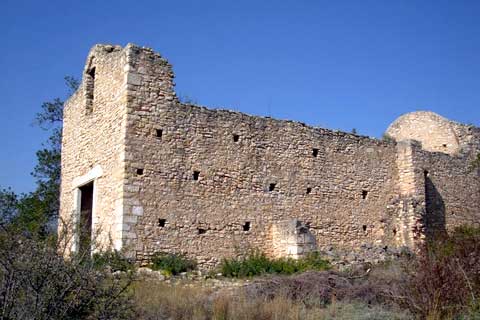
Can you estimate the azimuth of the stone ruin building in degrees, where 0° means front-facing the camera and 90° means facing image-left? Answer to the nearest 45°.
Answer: approximately 45°

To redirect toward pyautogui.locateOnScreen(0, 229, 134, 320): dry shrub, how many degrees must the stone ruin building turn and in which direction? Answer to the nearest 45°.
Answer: approximately 45° to its left

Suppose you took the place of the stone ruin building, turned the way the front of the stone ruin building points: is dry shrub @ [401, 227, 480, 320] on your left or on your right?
on your left

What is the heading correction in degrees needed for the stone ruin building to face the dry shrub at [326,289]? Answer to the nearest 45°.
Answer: approximately 90° to its left

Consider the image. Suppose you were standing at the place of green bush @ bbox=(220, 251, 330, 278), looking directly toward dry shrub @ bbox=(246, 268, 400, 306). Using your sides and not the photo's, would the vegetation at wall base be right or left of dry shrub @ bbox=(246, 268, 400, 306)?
right

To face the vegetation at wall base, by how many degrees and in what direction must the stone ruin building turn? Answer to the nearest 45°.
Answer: approximately 45° to its left

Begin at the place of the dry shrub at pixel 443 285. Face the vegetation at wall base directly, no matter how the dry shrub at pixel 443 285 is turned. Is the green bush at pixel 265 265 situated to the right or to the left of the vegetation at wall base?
right
